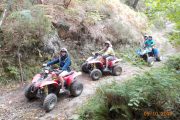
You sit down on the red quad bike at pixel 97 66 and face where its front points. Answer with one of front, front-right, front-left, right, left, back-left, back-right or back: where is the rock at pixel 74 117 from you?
front-left

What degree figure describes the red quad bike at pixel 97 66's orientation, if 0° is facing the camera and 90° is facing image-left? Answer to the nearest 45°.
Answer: approximately 45°

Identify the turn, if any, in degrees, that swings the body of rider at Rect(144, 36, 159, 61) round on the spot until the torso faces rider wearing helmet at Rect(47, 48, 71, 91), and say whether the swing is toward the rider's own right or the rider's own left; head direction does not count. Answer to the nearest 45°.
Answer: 0° — they already face them

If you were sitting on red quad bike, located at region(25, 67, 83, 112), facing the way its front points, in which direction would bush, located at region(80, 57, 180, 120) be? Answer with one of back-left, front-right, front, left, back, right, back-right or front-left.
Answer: left

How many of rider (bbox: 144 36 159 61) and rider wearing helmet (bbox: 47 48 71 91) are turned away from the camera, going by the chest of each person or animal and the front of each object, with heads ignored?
0

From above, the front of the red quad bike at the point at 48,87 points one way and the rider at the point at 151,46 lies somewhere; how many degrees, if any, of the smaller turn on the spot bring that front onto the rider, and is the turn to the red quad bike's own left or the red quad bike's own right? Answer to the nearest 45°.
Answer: approximately 180°

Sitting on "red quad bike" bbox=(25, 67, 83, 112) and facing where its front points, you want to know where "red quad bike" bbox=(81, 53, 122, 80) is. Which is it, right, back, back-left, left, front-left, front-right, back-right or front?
back

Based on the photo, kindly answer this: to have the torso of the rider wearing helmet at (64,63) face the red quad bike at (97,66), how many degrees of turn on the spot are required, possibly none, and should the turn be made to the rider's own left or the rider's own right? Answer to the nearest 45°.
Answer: approximately 180°

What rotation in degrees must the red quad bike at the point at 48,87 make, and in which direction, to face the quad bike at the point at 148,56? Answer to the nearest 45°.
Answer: approximately 180°

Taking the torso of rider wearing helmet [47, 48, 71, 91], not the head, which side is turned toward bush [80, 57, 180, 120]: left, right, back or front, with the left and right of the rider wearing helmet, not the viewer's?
left

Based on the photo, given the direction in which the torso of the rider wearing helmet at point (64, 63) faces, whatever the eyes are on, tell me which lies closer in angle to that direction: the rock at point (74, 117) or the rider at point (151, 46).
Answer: the rock

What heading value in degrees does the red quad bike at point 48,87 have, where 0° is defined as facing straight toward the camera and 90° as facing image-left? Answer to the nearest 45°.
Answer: approximately 45°

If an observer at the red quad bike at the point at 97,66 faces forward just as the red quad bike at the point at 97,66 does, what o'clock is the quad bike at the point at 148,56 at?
The quad bike is roughly at 6 o'clock from the red quad bike.

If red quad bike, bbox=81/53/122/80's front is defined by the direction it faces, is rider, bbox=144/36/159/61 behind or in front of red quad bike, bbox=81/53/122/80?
behind

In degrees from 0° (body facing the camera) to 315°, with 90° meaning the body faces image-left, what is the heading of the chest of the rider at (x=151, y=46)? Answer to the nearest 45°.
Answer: approximately 45°

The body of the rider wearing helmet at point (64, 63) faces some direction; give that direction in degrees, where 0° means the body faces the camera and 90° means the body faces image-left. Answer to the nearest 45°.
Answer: approximately 45°

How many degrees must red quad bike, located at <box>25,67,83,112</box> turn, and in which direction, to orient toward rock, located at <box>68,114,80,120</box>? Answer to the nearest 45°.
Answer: approximately 90° to its left
